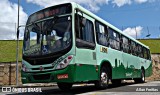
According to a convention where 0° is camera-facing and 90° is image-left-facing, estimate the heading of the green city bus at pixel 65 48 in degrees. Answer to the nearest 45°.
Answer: approximately 45°
